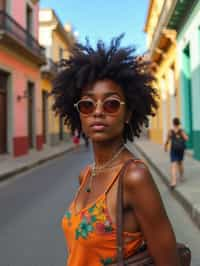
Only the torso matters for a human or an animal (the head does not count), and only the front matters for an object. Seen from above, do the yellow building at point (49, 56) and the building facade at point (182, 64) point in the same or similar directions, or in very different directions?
very different directions

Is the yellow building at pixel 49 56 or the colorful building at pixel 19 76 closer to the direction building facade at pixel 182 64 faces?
the colorful building

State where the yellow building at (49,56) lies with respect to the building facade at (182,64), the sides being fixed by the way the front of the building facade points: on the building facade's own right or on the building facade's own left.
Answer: on the building facade's own right

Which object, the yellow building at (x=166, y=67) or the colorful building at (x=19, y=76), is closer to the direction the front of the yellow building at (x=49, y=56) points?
the yellow building

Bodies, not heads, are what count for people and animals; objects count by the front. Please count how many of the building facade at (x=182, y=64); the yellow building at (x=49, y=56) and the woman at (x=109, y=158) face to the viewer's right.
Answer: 1

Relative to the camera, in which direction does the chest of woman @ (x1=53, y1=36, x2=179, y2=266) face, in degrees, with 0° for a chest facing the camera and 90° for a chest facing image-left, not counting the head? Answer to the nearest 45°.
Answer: approximately 45°

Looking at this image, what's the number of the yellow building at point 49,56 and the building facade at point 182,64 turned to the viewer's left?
1

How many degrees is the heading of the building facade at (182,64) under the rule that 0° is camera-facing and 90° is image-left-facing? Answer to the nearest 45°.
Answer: approximately 90°

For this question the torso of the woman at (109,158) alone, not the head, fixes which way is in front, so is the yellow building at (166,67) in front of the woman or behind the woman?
behind

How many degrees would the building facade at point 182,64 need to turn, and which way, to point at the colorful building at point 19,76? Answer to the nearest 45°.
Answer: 0° — it already faces it

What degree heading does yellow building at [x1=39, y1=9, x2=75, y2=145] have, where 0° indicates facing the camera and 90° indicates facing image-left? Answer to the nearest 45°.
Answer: approximately 270°
